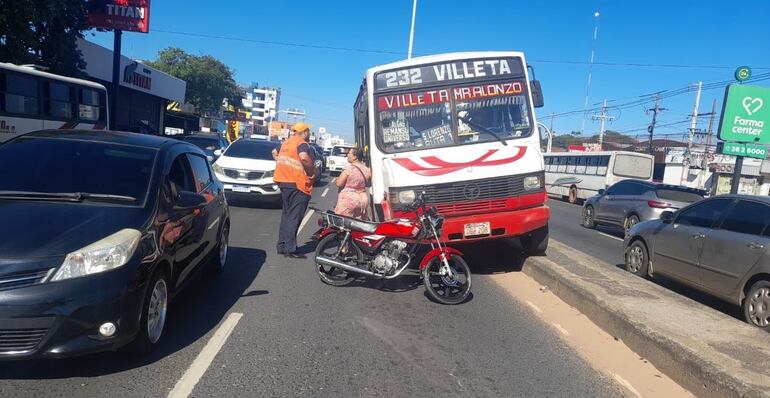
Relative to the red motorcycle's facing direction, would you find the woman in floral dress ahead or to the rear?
to the rear

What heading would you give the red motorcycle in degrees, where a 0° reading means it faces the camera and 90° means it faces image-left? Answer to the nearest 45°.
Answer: approximately 315°

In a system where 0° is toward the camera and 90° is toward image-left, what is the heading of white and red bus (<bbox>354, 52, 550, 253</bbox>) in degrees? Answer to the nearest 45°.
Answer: approximately 0°

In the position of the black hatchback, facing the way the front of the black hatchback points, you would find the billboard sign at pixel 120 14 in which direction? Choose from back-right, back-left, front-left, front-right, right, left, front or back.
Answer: back-right

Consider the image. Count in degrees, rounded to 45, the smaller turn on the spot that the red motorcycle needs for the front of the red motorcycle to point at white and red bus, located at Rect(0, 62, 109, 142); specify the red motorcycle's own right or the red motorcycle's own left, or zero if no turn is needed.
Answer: approximately 180°

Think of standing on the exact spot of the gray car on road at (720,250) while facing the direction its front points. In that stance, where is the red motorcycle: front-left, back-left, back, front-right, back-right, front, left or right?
left

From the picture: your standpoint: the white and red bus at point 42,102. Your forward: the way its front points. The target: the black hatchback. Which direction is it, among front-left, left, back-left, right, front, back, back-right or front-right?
front-left

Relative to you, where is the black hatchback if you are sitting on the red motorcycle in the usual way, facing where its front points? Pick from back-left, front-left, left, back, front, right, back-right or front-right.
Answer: right

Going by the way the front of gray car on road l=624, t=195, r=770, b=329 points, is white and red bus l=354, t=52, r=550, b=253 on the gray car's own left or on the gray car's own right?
on the gray car's own left

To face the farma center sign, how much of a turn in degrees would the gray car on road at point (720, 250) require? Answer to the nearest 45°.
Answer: approximately 45° to its right

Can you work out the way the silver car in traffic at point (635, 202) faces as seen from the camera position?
facing away from the viewer and to the left of the viewer
